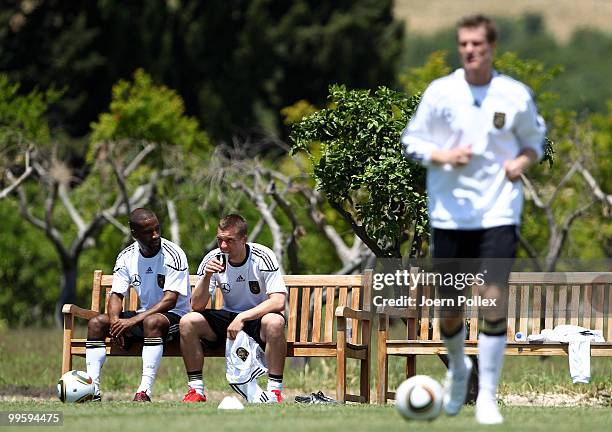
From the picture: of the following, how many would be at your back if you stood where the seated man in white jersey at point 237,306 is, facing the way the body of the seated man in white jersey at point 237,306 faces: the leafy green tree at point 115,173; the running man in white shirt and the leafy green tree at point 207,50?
2

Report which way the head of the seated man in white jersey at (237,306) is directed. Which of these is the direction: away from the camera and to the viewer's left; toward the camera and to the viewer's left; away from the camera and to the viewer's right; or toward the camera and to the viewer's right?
toward the camera and to the viewer's left

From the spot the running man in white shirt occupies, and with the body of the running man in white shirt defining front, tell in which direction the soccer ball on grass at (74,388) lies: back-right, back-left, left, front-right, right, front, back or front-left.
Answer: back-right

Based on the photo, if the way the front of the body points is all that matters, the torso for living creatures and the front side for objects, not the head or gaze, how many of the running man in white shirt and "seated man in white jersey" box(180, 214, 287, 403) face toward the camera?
2

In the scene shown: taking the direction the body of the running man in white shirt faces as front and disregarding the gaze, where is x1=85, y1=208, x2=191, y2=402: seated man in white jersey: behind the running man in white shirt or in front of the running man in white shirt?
behind

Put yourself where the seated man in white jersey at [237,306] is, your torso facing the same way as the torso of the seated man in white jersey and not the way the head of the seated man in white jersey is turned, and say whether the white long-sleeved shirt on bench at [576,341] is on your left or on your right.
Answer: on your left

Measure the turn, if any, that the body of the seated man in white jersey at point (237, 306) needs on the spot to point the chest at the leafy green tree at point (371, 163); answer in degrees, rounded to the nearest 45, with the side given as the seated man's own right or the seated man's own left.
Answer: approximately 135° to the seated man's own left

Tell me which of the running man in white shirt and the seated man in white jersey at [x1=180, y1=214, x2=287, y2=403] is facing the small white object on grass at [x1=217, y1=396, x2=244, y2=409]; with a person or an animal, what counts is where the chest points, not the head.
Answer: the seated man in white jersey

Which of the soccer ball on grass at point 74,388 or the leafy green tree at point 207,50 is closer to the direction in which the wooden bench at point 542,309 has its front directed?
the soccer ball on grass

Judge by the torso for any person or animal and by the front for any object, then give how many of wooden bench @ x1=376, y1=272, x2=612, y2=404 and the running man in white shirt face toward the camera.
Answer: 2

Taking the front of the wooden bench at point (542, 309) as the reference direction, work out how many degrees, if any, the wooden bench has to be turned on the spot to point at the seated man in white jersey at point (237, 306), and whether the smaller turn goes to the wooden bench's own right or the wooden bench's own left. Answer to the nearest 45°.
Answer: approximately 45° to the wooden bench's own right

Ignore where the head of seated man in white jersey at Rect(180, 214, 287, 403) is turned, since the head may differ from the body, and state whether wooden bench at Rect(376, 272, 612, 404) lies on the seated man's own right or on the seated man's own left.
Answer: on the seated man's own left

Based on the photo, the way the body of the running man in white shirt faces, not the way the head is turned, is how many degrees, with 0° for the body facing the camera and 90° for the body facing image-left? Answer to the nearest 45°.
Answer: approximately 0°
